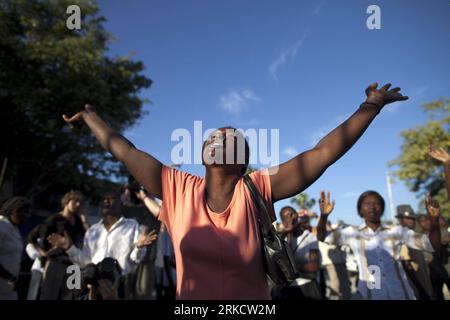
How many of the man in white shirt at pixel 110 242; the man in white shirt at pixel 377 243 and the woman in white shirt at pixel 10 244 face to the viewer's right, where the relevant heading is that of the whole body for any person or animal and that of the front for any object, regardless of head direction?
1

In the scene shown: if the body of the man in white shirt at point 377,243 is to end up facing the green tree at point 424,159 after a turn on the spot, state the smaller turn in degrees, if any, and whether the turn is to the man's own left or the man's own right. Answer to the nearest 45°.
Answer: approximately 180°

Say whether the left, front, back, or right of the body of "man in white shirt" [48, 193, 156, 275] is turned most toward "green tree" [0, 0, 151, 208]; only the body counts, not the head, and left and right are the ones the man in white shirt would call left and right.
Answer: back

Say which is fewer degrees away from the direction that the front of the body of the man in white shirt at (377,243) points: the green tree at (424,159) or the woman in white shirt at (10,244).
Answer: the woman in white shirt

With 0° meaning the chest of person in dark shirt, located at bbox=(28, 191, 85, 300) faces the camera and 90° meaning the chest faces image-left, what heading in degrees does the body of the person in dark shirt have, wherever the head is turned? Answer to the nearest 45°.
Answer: approximately 315°

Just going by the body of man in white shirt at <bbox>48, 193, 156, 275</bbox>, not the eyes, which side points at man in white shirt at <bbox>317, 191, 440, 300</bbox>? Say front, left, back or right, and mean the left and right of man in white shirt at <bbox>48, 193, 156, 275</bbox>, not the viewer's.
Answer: left

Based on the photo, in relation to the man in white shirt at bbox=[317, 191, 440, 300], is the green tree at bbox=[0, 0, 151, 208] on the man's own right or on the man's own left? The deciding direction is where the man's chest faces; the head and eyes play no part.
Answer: on the man's own right

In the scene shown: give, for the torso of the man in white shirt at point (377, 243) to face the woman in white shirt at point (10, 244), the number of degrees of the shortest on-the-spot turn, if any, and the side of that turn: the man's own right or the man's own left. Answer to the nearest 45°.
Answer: approximately 90° to the man's own right

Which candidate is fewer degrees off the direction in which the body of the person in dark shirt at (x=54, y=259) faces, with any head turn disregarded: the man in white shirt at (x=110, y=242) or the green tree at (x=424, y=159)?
the man in white shirt

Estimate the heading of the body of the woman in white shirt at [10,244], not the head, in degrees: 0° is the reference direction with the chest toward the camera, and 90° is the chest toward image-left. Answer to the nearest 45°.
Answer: approximately 270°

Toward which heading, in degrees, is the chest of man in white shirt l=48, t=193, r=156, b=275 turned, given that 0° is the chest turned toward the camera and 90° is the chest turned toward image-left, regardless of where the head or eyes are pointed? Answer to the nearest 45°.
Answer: approximately 0°
